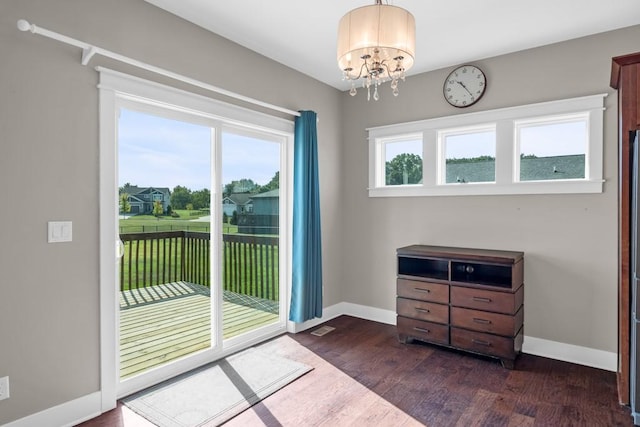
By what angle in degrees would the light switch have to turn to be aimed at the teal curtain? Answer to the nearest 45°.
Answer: approximately 90° to its left

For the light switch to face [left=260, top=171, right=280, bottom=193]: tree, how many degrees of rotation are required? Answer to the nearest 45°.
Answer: approximately 90° to its left

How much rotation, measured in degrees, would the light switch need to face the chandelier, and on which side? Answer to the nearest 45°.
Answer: approximately 45° to its left

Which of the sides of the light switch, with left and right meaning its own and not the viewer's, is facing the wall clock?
left

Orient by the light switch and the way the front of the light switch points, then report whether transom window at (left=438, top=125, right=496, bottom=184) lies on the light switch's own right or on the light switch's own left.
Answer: on the light switch's own left

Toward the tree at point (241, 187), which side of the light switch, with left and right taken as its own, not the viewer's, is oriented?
left
